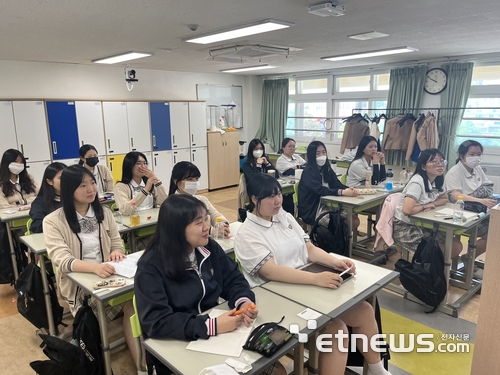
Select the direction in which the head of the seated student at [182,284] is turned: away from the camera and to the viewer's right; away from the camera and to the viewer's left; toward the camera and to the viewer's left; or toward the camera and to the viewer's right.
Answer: toward the camera and to the viewer's right

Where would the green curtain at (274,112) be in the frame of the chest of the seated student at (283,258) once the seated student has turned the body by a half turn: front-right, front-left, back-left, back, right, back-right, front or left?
front-right

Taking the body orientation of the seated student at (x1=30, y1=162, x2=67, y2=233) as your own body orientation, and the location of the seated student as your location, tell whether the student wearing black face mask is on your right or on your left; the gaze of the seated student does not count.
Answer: on your left

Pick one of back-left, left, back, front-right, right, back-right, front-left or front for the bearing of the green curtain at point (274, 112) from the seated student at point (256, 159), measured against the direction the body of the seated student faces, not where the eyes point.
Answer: back-left

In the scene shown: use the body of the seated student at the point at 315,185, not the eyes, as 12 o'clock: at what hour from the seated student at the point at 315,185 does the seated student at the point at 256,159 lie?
the seated student at the point at 256,159 is roughly at 6 o'clock from the seated student at the point at 315,185.

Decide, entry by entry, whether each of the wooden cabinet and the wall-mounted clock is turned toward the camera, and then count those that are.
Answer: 2

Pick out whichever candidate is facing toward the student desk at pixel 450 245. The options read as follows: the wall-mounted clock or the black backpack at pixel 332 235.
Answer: the wall-mounted clock
